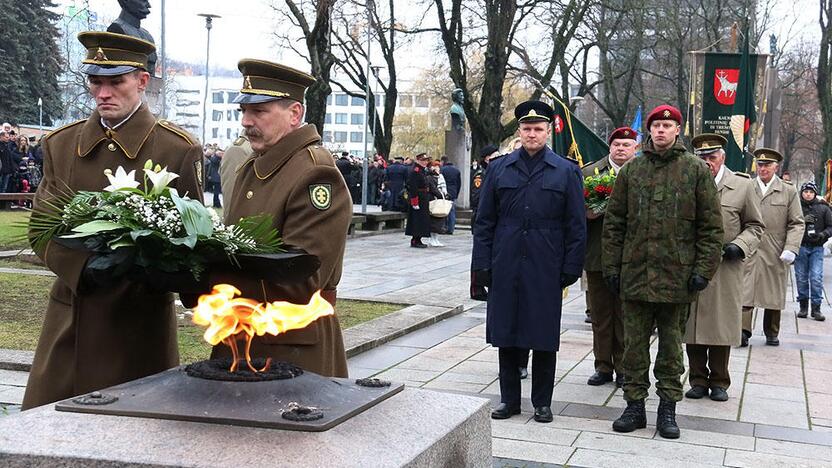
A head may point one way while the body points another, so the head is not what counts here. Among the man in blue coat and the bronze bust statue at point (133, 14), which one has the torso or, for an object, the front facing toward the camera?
the man in blue coat

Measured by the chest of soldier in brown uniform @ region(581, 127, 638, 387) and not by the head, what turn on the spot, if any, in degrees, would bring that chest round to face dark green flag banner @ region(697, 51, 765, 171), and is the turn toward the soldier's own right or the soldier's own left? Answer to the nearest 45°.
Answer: approximately 180°

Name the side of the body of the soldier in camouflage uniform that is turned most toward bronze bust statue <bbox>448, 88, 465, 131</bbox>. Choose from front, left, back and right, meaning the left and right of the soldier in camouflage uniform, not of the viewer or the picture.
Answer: back

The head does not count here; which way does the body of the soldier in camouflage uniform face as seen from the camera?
toward the camera

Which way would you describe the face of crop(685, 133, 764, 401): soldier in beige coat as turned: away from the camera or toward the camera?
toward the camera

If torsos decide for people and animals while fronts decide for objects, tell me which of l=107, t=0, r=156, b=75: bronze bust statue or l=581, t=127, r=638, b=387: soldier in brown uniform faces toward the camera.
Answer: the soldier in brown uniform

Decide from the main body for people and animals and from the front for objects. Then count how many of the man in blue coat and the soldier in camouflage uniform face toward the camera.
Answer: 2

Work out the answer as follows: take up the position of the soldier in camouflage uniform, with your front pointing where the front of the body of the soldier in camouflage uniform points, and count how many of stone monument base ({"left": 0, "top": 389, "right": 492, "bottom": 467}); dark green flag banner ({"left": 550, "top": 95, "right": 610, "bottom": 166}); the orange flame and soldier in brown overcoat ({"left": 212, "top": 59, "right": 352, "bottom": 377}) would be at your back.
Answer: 1

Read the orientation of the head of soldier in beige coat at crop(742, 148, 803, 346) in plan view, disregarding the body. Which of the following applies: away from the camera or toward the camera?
toward the camera

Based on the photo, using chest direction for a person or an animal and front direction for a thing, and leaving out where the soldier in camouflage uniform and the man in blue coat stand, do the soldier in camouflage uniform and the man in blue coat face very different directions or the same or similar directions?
same or similar directions

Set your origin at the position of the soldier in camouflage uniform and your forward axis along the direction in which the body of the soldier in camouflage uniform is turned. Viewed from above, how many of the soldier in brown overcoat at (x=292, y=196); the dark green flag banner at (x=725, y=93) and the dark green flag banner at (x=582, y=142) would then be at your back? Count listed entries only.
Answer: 2

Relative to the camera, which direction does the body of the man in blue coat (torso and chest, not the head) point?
toward the camera
